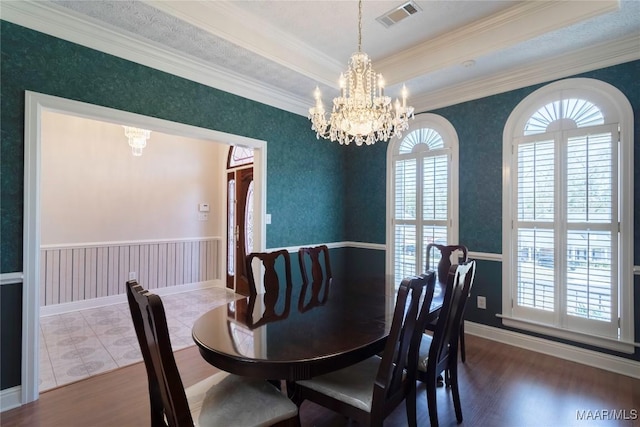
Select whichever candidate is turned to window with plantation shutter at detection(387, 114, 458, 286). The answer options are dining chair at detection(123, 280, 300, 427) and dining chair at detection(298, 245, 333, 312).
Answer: dining chair at detection(123, 280, 300, 427)

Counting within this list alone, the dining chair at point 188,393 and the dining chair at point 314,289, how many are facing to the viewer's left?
0

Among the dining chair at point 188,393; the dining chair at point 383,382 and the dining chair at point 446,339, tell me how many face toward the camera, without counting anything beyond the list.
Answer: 0

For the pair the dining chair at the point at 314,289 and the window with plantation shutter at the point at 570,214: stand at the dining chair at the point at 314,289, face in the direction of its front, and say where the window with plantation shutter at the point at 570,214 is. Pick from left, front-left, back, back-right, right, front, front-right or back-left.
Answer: front-left

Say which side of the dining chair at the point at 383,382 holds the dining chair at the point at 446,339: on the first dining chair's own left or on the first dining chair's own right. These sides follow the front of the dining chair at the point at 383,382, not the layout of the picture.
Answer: on the first dining chair's own right

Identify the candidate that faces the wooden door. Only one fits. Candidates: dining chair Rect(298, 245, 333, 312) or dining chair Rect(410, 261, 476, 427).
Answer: dining chair Rect(410, 261, 476, 427)

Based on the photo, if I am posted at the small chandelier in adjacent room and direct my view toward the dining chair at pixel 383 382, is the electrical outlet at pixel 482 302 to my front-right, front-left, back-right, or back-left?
front-left

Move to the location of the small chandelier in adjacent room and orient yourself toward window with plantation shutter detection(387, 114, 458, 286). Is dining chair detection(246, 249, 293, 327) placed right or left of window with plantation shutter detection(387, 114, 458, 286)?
right

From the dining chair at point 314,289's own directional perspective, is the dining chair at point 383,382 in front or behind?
in front

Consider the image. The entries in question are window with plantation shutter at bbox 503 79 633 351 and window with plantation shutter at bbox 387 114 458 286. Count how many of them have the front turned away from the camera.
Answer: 0

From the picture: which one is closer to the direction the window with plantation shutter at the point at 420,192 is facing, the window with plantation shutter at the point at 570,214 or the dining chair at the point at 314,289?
the dining chair

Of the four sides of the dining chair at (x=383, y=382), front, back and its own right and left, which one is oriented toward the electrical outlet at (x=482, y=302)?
right

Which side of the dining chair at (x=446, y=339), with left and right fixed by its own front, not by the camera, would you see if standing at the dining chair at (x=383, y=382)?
left

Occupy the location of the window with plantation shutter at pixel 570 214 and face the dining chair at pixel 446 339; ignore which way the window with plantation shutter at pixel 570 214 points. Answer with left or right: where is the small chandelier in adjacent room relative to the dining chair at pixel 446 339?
right

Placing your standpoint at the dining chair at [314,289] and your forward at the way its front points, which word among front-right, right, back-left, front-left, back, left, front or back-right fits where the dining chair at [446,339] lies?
front

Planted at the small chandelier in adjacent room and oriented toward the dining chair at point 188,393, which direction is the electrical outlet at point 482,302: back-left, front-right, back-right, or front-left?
front-left

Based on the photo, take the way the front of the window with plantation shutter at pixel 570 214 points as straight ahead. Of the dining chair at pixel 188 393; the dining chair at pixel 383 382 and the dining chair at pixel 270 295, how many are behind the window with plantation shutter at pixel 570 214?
0

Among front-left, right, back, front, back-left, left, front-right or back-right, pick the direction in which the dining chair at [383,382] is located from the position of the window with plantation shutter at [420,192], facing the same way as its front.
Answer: front-left

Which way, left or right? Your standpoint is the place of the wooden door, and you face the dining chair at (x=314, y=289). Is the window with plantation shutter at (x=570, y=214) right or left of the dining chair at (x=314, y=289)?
left

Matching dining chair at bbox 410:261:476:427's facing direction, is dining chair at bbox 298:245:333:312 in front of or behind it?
in front

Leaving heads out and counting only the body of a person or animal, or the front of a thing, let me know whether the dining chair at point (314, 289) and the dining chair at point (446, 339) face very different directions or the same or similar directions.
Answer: very different directions

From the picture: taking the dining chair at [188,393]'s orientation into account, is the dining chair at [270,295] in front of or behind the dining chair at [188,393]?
in front
